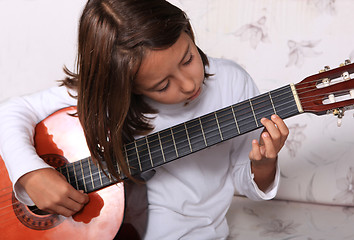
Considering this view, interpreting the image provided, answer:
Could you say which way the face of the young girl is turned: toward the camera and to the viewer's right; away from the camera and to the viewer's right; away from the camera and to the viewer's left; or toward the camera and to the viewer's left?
toward the camera and to the viewer's right

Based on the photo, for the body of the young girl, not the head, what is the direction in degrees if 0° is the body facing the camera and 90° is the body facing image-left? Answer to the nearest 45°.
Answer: approximately 0°
